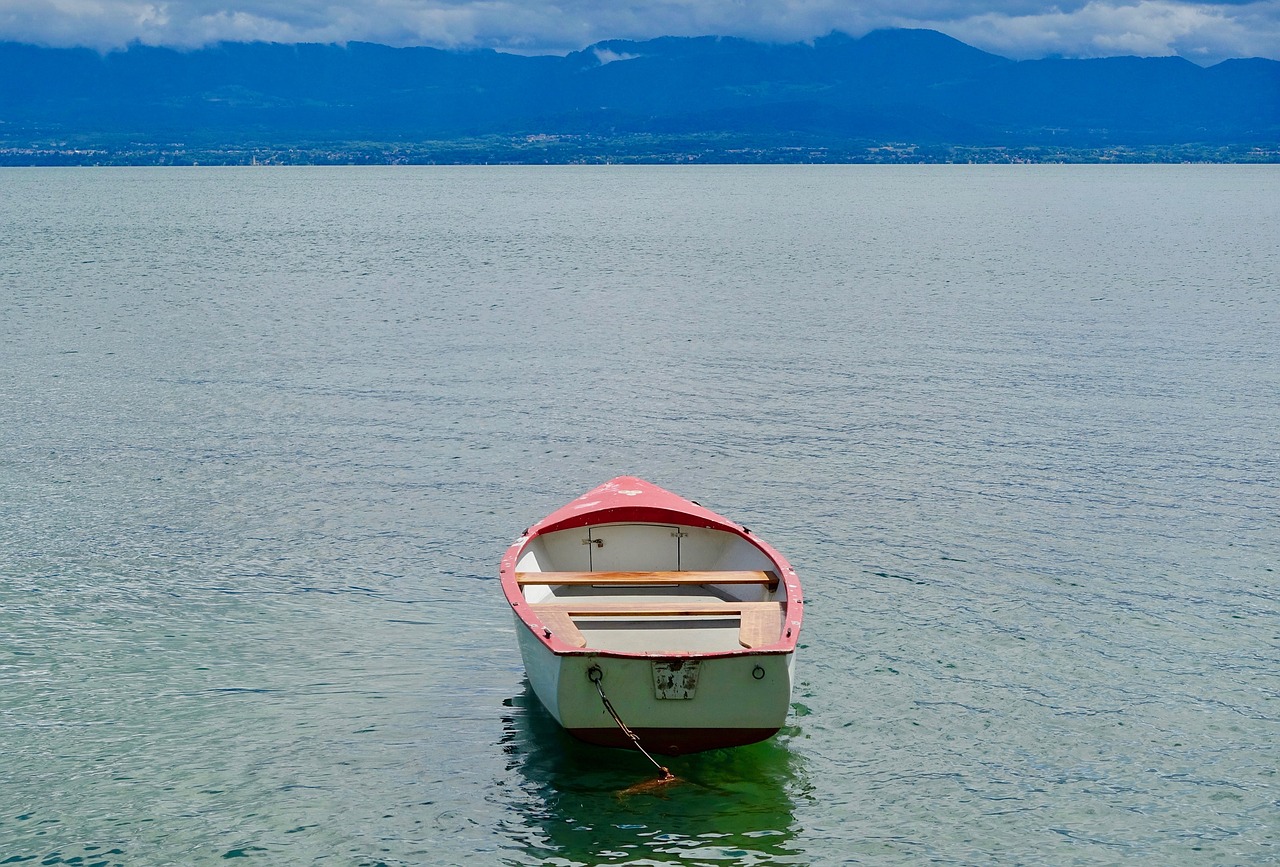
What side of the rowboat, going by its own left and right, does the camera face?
back
